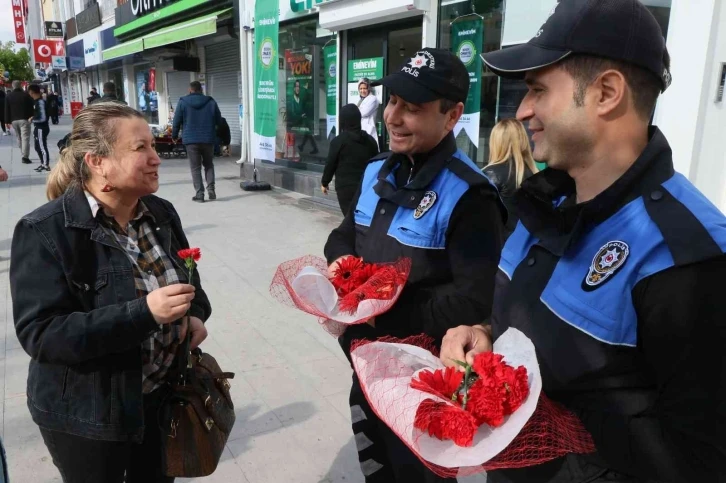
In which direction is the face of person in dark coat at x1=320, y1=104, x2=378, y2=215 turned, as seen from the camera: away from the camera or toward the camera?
away from the camera

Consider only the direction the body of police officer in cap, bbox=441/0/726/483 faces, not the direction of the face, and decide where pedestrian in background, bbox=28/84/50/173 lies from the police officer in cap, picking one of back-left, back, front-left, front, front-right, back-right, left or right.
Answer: right

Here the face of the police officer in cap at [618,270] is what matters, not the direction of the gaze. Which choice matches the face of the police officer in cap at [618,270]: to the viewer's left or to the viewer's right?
to the viewer's left

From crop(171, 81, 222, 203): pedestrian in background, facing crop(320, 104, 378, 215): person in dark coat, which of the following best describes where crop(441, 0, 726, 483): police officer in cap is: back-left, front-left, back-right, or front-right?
front-right

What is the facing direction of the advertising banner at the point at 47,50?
toward the camera

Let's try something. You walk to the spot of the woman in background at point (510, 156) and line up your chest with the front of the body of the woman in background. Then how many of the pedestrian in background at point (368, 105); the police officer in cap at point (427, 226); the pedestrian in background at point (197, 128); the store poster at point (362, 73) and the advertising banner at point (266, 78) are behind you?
1

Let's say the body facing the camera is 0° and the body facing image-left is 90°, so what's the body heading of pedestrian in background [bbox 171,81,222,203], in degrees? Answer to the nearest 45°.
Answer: approximately 180°

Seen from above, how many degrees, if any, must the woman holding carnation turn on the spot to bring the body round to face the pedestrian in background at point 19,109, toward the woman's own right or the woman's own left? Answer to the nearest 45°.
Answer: approximately 135° to the woman's own left

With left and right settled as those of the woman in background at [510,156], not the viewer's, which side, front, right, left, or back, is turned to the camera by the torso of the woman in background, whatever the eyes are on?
back

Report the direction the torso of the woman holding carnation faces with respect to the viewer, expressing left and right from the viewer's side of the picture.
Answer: facing the viewer and to the right of the viewer

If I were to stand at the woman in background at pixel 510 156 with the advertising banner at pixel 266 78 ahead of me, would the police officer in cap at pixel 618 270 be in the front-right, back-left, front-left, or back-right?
back-left
